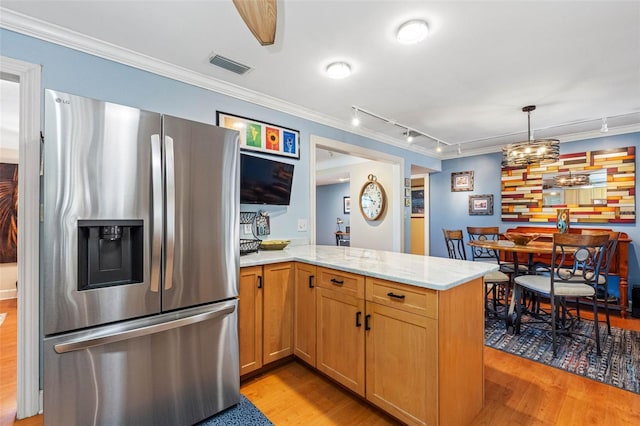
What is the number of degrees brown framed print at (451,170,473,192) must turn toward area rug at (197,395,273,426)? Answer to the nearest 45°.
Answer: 0° — it already faces it

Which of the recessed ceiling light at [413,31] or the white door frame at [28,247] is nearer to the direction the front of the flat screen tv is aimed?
the recessed ceiling light

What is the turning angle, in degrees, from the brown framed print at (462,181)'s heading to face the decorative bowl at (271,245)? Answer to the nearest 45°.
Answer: approximately 45° to its right

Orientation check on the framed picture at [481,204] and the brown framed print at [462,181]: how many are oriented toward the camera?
2

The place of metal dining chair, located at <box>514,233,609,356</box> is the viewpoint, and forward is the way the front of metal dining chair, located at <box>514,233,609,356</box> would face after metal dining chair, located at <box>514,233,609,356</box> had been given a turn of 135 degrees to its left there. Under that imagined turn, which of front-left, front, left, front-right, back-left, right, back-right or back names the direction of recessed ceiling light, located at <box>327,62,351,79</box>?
front-right

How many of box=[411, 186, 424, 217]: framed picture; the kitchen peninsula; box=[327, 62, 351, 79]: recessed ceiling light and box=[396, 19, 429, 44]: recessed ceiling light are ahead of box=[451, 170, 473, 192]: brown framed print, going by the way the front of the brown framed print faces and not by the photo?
3

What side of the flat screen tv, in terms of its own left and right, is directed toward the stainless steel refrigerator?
right

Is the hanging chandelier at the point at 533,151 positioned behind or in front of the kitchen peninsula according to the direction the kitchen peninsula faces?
behind

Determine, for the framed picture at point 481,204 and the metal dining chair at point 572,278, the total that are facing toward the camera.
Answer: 1

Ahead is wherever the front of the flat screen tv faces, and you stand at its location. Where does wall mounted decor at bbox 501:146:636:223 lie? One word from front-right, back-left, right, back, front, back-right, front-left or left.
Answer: front-left
